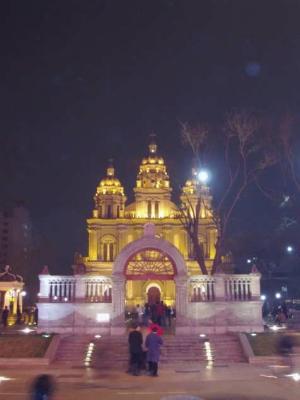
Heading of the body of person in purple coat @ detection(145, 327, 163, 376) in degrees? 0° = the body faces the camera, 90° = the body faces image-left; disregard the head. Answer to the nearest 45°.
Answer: approximately 180°

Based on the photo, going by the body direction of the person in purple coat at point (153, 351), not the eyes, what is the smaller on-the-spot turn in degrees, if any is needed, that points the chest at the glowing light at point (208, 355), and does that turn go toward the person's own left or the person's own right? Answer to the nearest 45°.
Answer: approximately 45° to the person's own right

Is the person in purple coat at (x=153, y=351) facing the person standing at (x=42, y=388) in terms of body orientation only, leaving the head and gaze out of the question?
no

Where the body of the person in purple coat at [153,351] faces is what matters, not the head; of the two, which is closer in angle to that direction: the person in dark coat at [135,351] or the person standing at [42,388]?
the person in dark coat

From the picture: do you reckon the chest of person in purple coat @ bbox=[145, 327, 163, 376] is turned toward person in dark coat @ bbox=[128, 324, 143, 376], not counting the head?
no
